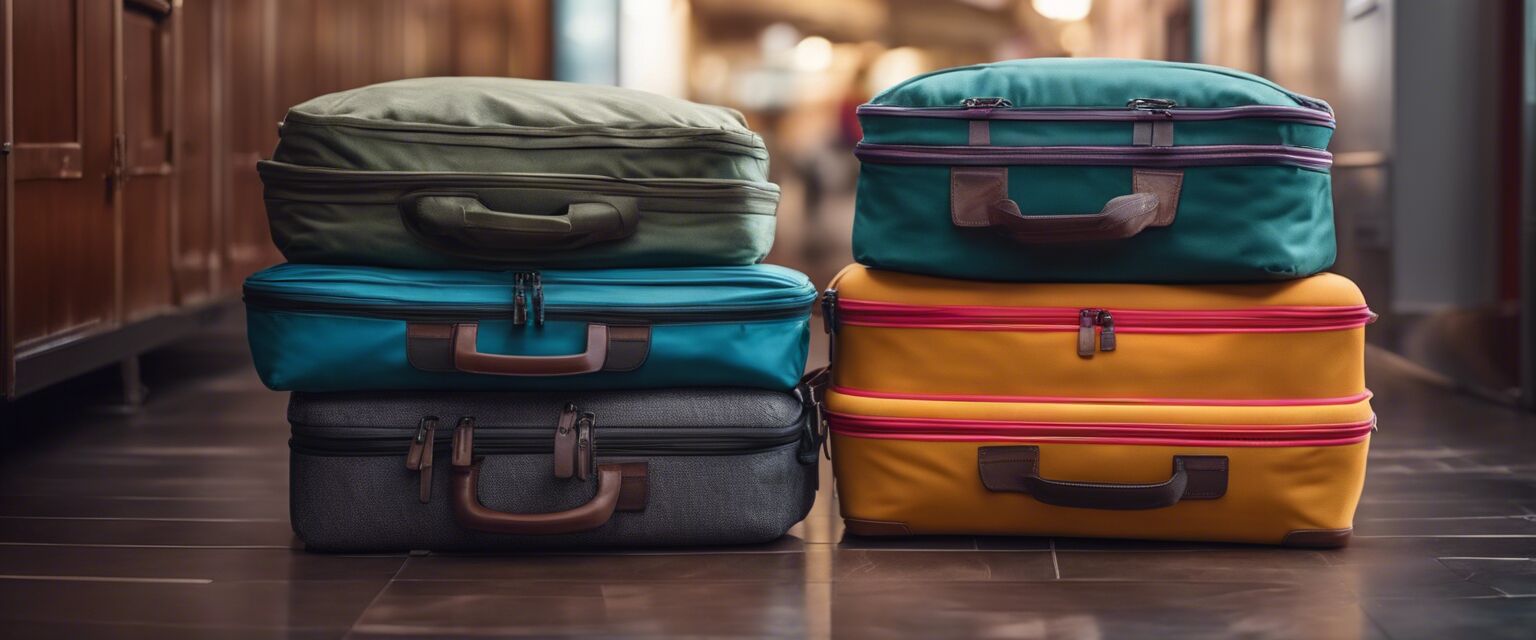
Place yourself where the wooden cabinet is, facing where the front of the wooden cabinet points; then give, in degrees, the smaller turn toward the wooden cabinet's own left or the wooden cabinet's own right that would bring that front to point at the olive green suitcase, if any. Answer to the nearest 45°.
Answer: approximately 45° to the wooden cabinet's own right

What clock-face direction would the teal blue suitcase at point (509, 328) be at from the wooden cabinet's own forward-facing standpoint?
The teal blue suitcase is roughly at 1 o'clock from the wooden cabinet.

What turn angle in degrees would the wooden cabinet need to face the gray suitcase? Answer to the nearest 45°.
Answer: approximately 45° to its right

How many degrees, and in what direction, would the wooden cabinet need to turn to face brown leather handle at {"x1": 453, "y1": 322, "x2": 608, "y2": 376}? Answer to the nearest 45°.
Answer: approximately 45° to its right

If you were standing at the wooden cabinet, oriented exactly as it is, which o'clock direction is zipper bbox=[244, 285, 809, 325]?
The zipper is roughly at 1 o'clock from the wooden cabinet.
